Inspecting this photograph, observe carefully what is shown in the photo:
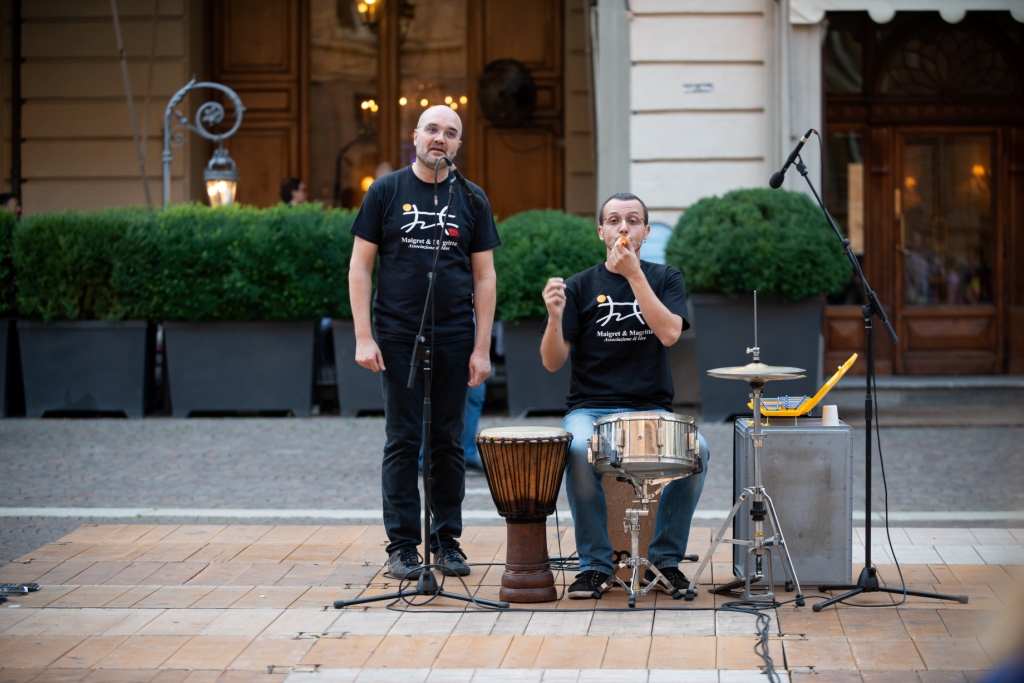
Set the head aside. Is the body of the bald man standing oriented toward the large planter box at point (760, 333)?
no

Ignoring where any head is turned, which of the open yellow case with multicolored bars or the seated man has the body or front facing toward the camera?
the seated man

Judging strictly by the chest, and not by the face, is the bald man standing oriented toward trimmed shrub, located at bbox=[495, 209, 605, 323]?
no

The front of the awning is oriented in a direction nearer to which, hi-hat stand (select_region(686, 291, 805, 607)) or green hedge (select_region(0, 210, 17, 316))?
the hi-hat stand

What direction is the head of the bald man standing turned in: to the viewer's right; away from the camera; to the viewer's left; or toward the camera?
toward the camera

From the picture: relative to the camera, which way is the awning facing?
toward the camera

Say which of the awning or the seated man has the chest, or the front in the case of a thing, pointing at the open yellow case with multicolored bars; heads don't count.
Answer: the awning

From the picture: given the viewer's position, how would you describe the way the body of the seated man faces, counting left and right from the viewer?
facing the viewer

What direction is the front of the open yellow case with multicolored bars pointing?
to the viewer's left

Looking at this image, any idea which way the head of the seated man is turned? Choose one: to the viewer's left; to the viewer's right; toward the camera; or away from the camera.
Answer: toward the camera

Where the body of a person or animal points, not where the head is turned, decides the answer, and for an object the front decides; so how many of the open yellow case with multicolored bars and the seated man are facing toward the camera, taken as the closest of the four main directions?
1

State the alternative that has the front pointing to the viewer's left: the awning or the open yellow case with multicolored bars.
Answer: the open yellow case with multicolored bars

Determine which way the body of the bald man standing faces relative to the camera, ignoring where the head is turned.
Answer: toward the camera

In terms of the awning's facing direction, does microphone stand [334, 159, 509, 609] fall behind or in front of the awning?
in front

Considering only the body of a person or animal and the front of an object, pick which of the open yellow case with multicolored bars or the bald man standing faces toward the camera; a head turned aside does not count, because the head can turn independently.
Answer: the bald man standing

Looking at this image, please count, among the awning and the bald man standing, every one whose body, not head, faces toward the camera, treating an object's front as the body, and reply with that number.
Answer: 2

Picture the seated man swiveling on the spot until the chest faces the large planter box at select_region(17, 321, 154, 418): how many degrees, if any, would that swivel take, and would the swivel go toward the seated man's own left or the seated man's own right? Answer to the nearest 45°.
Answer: approximately 135° to the seated man's own right

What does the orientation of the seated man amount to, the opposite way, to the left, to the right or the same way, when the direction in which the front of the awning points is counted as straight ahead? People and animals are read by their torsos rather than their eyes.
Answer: the same way

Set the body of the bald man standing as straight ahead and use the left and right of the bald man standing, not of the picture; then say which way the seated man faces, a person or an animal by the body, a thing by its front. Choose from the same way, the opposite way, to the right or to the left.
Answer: the same way

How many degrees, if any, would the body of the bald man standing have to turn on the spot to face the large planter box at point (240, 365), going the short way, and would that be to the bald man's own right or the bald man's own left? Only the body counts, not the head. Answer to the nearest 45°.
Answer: approximately 180°

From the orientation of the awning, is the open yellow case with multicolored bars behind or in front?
in front

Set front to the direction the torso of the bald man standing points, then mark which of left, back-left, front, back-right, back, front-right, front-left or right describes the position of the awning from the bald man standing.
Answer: back-left

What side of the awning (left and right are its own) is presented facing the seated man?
front
